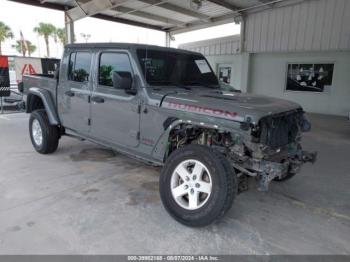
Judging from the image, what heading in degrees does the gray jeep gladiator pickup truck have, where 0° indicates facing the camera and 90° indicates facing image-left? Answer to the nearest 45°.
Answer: approximately 315°

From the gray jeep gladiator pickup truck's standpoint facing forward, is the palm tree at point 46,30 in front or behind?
behind

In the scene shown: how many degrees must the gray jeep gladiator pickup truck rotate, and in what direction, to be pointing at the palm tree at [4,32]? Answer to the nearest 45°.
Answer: approximately 180°

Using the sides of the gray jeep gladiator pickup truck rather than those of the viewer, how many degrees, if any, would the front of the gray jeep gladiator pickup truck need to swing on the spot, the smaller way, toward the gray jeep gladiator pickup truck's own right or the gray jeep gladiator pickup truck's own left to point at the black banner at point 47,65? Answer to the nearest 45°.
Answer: approximately 180°
